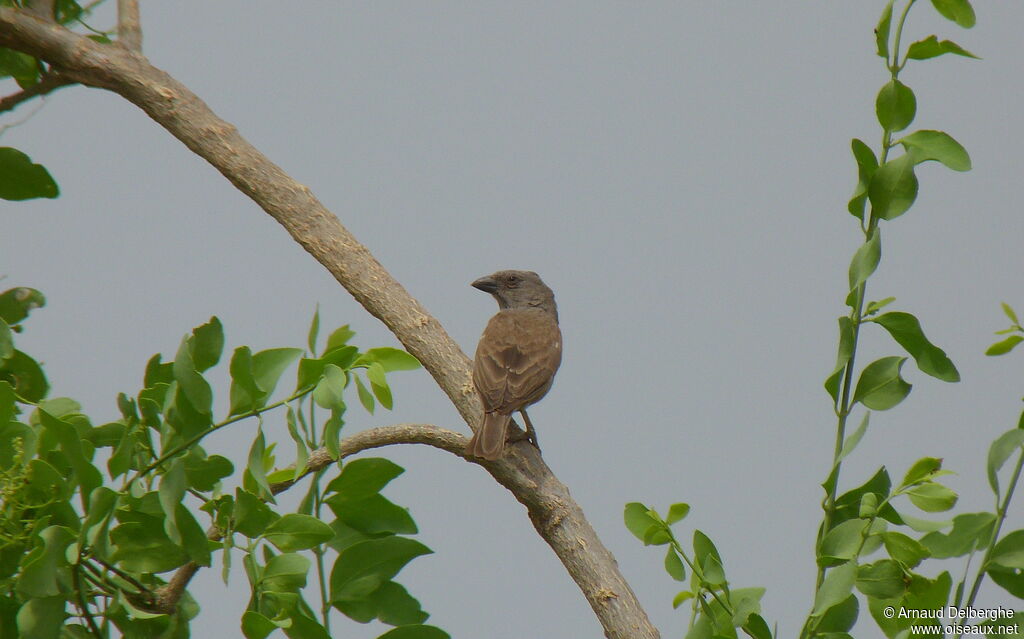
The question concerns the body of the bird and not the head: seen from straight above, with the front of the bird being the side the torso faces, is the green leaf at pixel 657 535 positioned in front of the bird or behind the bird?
behind

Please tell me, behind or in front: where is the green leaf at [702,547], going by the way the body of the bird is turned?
behind

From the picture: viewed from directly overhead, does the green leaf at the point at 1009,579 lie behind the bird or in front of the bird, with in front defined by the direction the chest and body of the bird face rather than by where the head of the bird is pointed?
behind

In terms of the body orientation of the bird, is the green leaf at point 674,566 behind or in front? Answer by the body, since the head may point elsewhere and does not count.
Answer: behind

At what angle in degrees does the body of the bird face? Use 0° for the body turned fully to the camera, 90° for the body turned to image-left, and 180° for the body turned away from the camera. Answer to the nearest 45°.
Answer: approximately 180°
